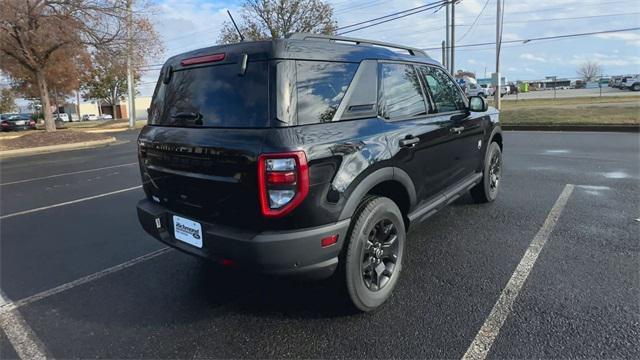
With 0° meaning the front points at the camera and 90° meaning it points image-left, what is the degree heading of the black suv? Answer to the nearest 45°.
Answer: approximately 225°

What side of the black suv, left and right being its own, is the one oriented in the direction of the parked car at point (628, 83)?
front

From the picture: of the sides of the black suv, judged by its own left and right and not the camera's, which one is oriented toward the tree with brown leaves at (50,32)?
left

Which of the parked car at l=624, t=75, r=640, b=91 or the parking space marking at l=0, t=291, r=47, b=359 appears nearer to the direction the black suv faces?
the parked car

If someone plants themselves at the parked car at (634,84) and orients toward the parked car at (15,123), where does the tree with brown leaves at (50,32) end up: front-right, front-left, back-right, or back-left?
front-left

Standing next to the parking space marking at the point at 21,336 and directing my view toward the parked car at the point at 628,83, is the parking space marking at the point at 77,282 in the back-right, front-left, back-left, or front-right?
front-left

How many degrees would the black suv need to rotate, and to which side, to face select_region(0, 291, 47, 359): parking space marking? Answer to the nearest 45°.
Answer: approximately 135° to its left

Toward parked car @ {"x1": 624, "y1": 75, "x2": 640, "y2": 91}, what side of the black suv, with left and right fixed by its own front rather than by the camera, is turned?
front
